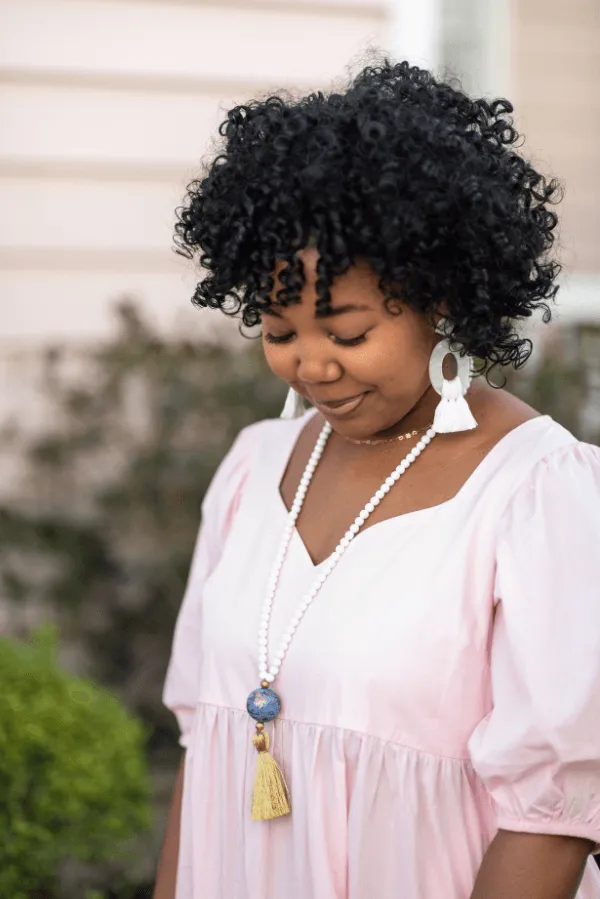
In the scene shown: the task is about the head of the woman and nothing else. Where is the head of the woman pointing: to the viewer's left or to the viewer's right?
to the viewer's left

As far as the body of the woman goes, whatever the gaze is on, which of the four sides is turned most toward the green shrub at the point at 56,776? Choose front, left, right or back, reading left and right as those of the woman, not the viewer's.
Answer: right

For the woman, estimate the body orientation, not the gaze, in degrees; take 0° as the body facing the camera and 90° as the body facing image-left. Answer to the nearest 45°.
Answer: approximately 45°
